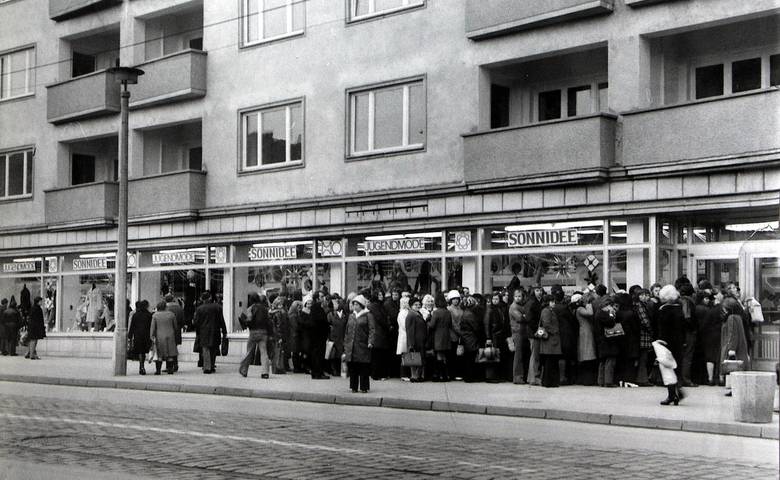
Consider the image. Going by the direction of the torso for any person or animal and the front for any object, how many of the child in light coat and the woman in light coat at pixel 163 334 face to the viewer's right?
0

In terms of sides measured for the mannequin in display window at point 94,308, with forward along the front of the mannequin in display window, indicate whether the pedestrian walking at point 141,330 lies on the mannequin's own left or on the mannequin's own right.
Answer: on the mannequin's own left

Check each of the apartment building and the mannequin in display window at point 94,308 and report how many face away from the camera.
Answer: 0

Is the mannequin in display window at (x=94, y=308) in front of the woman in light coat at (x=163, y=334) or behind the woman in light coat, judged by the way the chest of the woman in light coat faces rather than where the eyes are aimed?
in front

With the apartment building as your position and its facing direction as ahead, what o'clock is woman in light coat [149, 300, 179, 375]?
The woman in light coat is roughly at 1 o'clock from the apartment building.

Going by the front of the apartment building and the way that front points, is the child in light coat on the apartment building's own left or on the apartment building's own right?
on the apartment building's own left

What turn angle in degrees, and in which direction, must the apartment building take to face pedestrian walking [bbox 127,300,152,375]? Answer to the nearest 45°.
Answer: approximately 45° to its right

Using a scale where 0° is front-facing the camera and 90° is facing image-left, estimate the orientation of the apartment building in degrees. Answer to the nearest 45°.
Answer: approximately 45°
